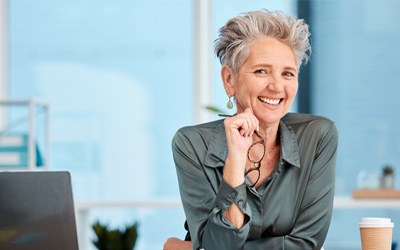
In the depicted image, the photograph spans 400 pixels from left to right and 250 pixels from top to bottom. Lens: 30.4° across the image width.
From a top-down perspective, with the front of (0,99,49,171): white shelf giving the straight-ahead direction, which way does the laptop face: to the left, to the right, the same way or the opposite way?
the opposite way

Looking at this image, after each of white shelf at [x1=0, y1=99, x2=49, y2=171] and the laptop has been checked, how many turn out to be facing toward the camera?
1

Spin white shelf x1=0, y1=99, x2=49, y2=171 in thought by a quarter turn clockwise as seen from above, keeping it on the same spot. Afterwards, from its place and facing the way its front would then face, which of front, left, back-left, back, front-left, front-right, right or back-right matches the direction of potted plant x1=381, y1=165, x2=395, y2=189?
back

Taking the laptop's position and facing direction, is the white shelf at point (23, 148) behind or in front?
in front

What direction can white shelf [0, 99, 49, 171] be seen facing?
toward the camera

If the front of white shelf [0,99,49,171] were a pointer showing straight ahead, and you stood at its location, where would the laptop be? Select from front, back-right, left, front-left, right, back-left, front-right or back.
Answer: front

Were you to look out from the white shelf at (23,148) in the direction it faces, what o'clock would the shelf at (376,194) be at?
The shelf at (376,194) is roughly at 9 o'clock from the white shelf.

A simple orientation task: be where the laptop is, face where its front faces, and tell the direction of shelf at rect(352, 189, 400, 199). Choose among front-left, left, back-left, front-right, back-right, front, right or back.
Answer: front-right

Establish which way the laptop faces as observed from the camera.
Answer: facing away from the viewer

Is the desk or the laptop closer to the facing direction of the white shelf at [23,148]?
the laptop

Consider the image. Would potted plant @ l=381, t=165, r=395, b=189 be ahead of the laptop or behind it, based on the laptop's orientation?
ahead

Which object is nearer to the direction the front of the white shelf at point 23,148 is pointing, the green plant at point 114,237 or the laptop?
the laptop
